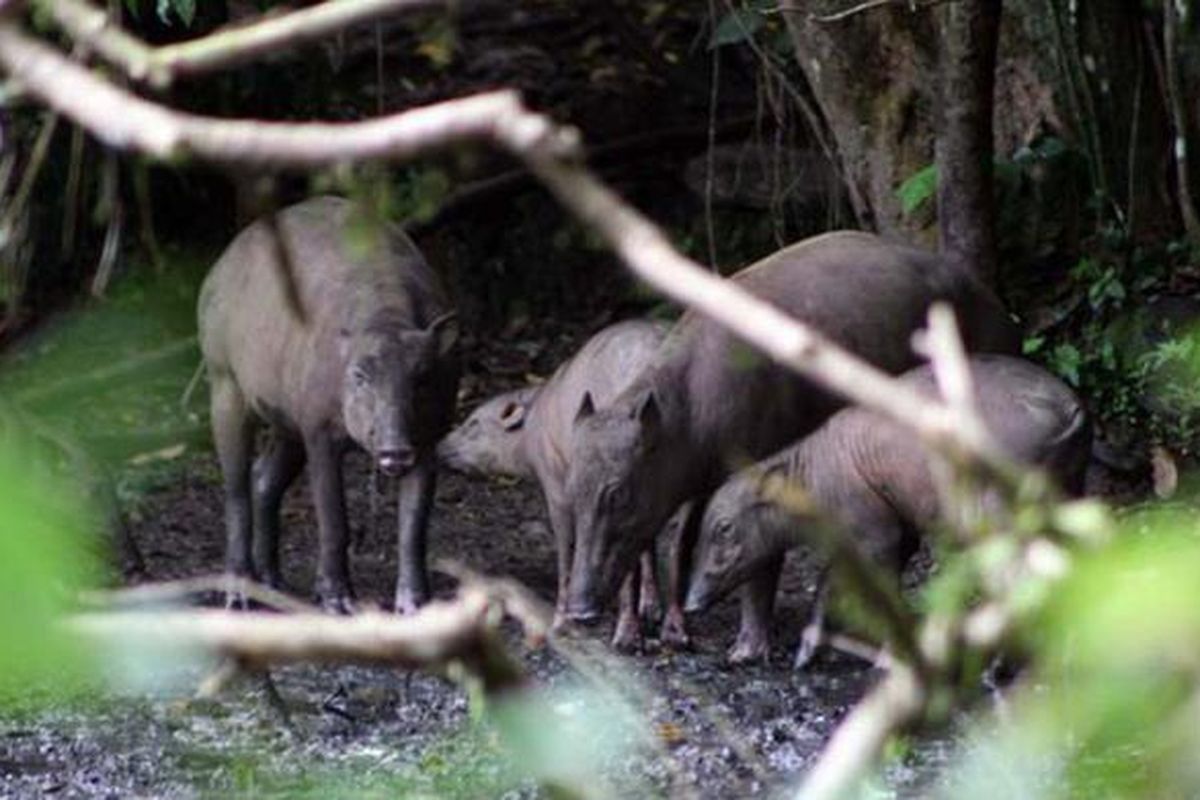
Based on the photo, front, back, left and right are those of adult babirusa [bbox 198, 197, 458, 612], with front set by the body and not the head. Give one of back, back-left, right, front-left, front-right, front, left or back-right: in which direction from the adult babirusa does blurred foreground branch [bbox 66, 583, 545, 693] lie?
front-right

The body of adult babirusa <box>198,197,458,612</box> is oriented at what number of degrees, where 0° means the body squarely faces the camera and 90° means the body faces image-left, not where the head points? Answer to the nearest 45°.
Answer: approximately 315°

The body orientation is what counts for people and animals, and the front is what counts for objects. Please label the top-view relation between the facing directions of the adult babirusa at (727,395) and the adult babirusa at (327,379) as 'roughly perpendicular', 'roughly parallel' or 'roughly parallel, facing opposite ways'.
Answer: roughly perpendicular

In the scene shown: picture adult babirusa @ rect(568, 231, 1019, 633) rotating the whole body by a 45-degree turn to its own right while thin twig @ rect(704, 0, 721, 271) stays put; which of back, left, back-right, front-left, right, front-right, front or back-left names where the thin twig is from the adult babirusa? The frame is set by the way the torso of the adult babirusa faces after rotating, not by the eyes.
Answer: right

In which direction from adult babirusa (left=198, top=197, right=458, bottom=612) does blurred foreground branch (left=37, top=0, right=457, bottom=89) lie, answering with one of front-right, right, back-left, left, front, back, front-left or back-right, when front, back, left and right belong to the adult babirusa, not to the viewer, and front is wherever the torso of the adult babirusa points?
front-right

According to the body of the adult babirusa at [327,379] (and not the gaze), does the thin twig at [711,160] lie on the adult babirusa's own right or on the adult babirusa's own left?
on the adult babirusa's own left

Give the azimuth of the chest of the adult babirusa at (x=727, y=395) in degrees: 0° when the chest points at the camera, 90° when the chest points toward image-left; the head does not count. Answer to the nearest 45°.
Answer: approximately 45°

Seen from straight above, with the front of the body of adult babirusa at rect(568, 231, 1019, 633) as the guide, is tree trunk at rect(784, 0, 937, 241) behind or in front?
behind

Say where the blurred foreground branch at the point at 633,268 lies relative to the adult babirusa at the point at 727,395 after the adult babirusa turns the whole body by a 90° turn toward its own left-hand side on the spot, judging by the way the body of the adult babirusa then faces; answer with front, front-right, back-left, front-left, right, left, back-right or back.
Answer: front-right

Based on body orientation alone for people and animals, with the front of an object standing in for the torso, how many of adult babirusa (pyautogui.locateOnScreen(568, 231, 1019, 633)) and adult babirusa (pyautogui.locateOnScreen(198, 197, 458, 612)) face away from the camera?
0

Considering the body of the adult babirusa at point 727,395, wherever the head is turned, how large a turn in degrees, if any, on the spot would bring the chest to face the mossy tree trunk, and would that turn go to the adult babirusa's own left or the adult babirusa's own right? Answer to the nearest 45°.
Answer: approximately 180°

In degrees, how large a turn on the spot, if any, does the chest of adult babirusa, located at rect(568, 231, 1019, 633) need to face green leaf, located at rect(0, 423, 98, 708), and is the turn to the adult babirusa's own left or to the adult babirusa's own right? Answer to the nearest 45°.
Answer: approximately 45° to the adult babirusa's own left
